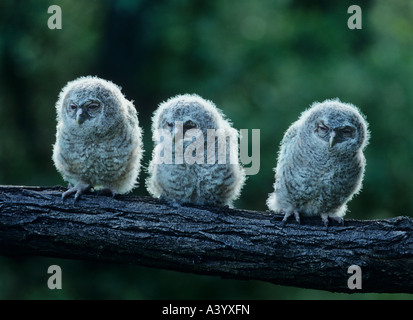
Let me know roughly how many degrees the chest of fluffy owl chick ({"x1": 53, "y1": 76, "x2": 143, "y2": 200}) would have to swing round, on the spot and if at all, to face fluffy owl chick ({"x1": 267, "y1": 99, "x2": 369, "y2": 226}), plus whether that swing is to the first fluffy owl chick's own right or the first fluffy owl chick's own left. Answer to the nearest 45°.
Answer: approximately 135° to the first fluffy owl chick's own left

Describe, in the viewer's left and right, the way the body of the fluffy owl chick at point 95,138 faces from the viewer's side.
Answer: facing the viewer and to the left of the viewer
